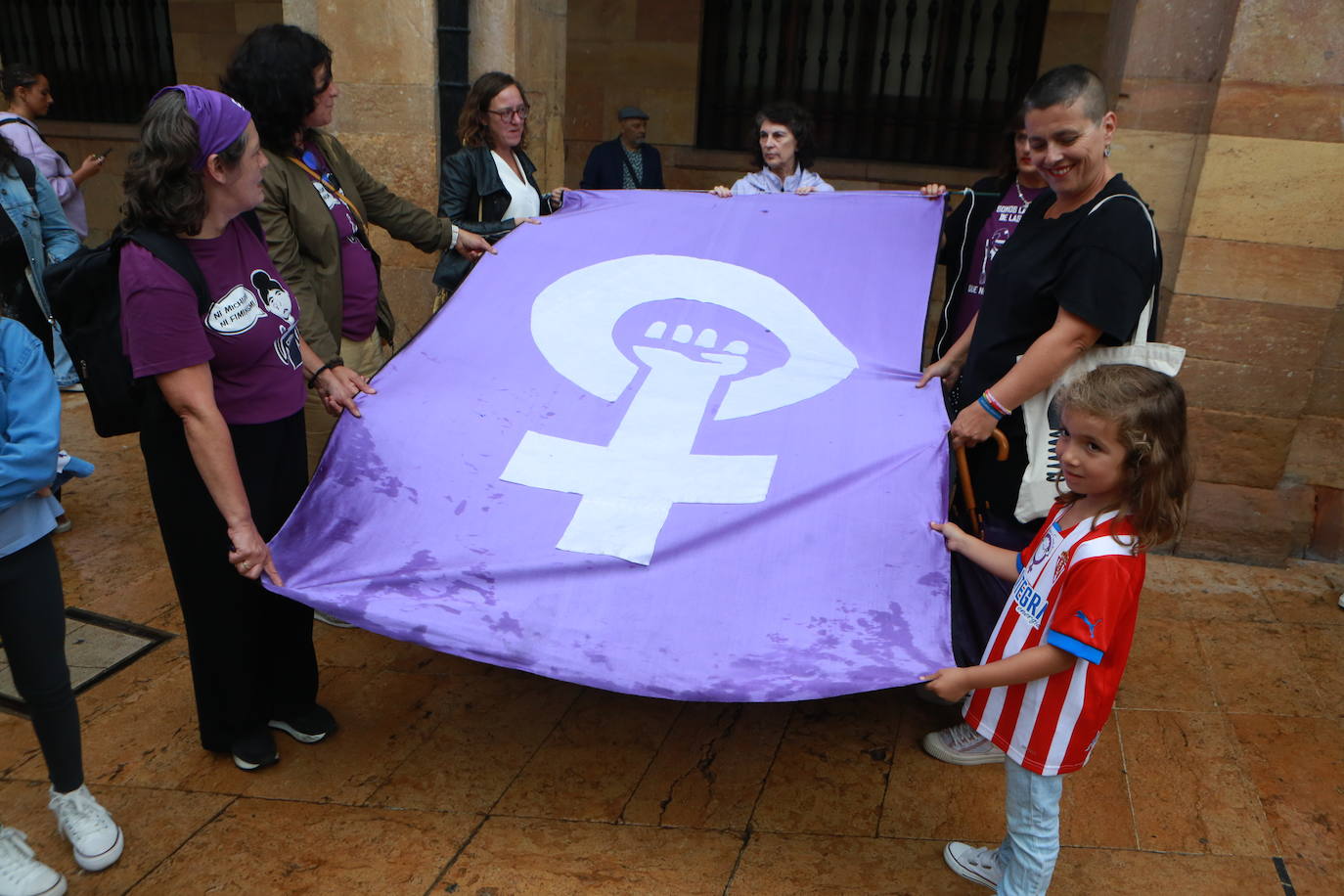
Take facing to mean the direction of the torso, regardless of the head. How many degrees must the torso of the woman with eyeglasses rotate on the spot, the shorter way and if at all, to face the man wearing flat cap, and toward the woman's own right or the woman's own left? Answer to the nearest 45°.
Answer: approximately 135° to the woman's own left

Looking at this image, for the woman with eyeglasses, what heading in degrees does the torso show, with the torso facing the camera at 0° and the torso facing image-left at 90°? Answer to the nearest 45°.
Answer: approximately 315°

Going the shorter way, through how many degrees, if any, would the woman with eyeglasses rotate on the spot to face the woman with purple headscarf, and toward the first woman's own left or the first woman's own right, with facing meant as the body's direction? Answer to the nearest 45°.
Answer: approximately 45° to the first woman's own right

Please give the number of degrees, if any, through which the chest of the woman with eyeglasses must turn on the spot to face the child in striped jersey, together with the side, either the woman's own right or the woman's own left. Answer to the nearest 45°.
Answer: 0° — they already face them

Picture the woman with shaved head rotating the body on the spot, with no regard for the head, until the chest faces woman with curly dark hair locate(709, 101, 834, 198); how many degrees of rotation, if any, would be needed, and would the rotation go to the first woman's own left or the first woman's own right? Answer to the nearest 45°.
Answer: approximately 90° to the first woman's own right

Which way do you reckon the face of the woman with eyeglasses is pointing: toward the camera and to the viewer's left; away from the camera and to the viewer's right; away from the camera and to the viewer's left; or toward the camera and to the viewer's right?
toward the camera and to the viewer's right

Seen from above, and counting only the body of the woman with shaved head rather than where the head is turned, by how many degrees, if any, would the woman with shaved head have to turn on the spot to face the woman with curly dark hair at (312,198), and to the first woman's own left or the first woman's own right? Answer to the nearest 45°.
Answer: approximately 45° to the first woman's own right

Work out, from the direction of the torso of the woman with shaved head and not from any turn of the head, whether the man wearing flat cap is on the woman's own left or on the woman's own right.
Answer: on the woman's own right

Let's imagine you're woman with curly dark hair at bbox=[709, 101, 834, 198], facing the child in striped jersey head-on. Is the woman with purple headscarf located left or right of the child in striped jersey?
right
